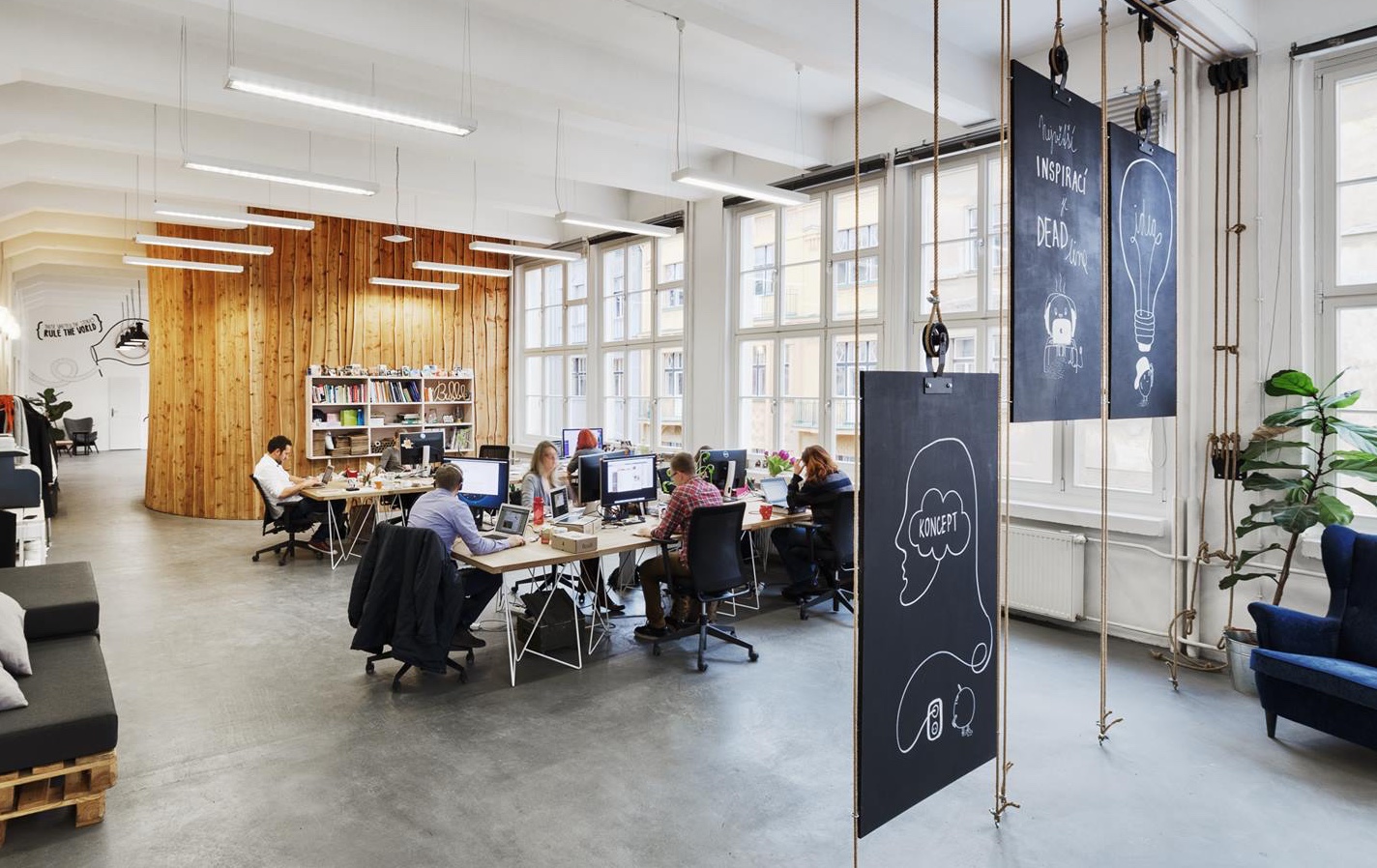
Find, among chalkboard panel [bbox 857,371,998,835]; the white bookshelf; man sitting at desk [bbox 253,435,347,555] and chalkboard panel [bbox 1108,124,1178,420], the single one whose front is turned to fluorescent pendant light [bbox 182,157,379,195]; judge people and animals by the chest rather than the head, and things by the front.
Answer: the white bookshelf

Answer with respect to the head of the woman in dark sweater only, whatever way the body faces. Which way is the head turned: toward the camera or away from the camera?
away from the camera

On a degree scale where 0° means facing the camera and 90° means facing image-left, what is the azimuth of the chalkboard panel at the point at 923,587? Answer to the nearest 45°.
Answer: approximately 315°

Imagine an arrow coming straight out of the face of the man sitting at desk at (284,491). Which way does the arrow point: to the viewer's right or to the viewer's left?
to the viewer's right

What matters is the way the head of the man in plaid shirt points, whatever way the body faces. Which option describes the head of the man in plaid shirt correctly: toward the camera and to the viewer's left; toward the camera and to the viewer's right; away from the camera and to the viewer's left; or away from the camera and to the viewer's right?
away from the camera and to the viewer's left

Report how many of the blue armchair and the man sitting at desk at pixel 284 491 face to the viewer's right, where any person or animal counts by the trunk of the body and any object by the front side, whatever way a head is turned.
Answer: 1

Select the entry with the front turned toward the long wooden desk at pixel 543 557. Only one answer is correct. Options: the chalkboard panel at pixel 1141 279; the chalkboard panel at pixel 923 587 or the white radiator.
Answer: the white radiator

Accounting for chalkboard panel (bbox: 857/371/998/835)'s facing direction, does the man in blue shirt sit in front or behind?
behind
